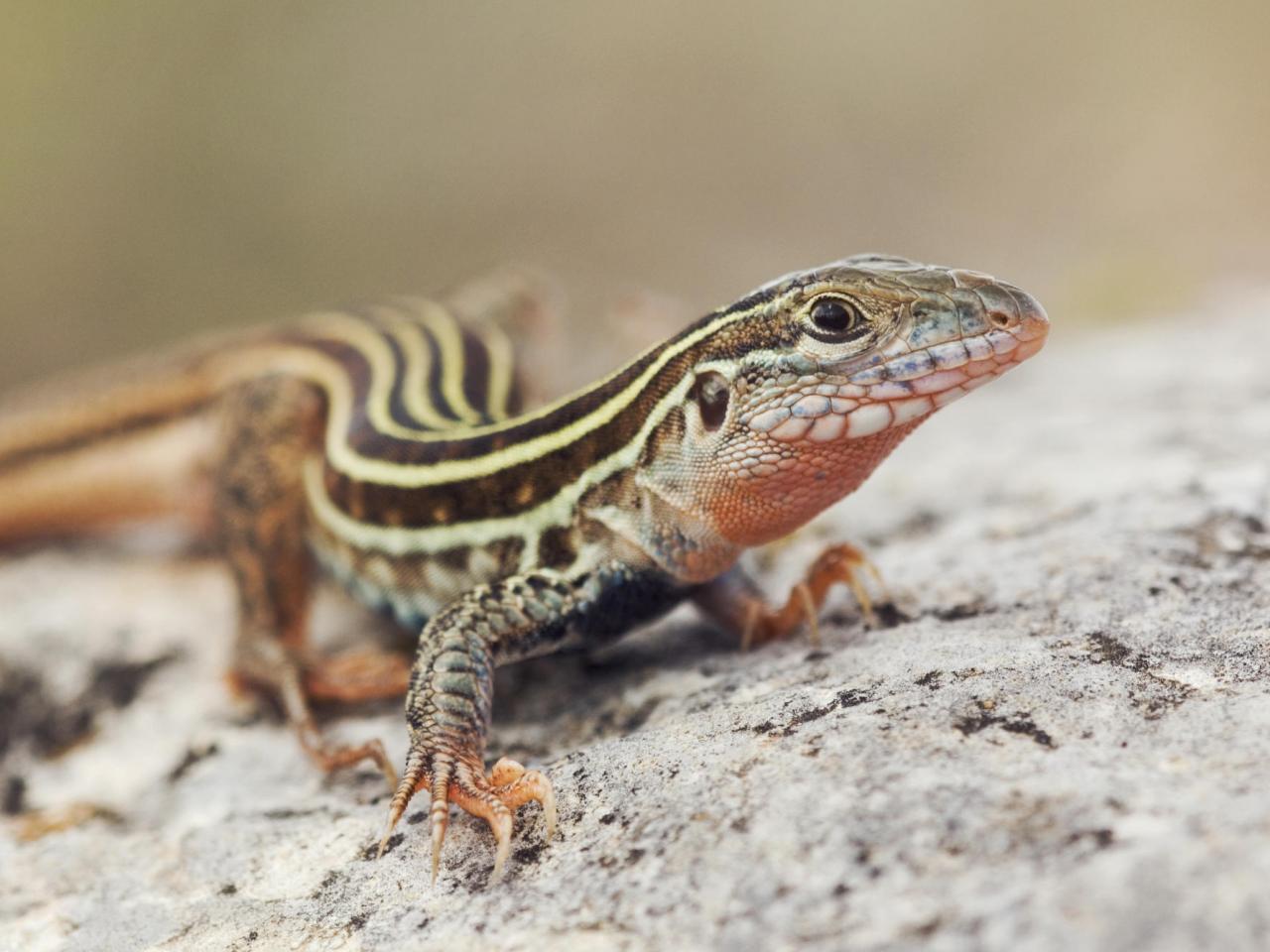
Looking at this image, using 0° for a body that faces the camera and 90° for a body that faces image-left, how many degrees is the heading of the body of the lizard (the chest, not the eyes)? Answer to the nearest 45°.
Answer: approximately 315°
